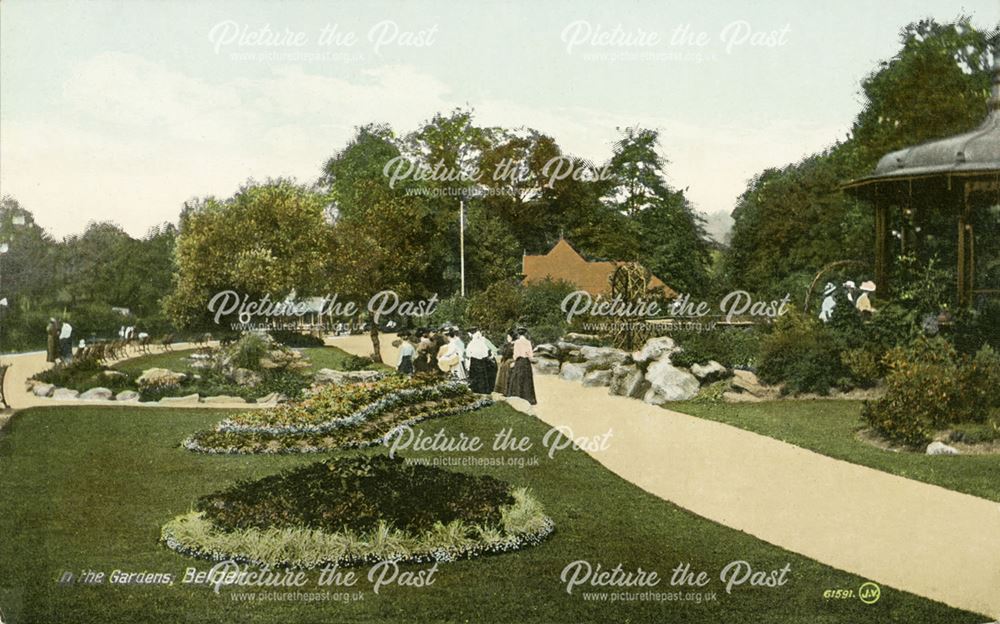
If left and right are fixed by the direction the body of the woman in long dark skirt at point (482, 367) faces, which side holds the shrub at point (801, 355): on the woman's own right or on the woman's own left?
on the woman's own right

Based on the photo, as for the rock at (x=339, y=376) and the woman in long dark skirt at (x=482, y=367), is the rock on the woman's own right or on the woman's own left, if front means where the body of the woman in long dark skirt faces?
on the woman's own left

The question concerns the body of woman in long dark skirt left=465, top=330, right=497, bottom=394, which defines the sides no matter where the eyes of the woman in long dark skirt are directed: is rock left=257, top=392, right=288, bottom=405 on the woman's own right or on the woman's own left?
on the woman's own left

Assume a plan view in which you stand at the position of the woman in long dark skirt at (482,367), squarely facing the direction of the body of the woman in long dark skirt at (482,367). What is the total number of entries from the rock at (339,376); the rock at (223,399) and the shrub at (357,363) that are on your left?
3

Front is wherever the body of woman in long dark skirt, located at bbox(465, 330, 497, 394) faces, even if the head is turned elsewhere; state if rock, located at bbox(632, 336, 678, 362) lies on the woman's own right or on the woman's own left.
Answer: on the woman's own right

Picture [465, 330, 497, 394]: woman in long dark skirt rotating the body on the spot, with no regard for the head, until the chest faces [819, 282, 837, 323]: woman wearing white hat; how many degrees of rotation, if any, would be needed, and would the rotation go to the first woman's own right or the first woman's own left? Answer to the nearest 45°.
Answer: approximately 90° to the first woman's own right

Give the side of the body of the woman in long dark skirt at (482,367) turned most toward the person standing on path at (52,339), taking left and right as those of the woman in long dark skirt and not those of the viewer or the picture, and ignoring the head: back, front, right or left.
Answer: left

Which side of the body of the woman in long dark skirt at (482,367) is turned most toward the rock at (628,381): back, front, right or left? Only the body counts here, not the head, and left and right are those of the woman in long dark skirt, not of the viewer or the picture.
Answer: right
